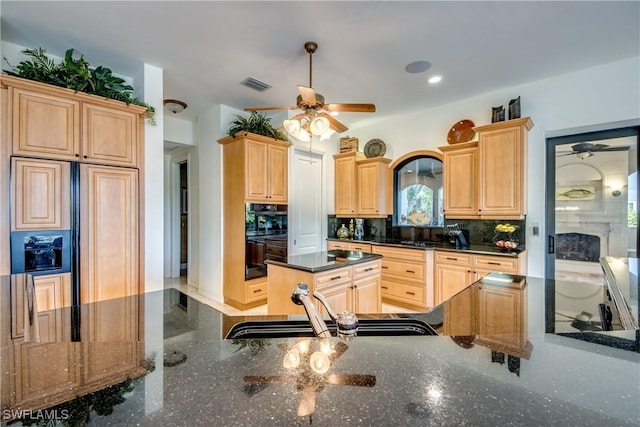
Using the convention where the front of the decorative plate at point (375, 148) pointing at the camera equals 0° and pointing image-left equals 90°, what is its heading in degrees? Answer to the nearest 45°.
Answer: approximately 0°

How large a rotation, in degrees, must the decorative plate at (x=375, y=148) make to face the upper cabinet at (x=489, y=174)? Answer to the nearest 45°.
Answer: approximately 45° to its left

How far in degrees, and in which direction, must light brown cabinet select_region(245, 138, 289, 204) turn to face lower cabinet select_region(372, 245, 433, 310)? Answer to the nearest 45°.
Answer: approximately 45° to its left
